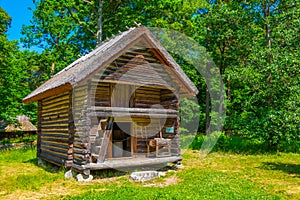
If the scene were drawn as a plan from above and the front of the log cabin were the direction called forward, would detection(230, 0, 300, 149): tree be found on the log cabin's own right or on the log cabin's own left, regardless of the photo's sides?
on the log cabin's own left

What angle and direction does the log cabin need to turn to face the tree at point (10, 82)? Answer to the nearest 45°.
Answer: approximately 180°

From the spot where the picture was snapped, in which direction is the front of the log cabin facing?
facing the viewer and to the right of the viewer

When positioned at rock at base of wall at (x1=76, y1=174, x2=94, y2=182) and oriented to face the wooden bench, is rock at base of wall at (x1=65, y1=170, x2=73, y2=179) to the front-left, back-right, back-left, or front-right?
back-left
